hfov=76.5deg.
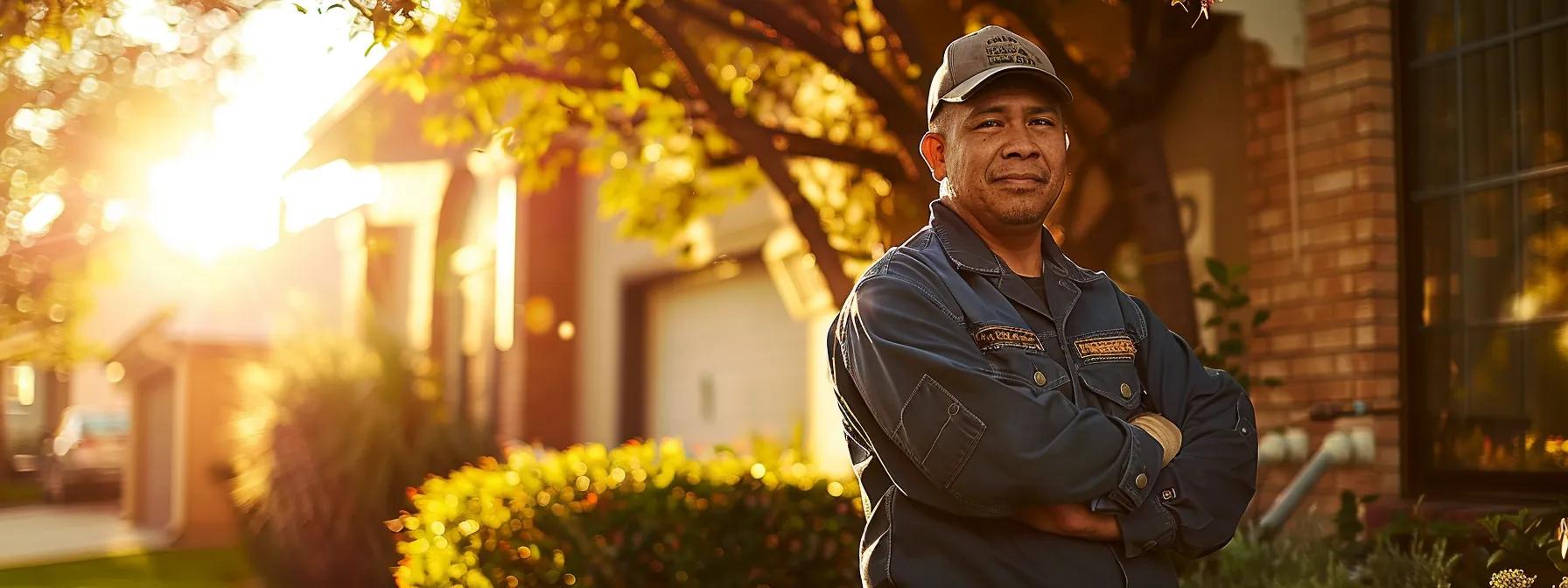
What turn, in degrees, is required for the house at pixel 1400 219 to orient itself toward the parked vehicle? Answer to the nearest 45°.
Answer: approximately 90° to its right

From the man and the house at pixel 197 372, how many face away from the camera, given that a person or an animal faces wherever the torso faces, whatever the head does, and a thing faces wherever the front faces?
0

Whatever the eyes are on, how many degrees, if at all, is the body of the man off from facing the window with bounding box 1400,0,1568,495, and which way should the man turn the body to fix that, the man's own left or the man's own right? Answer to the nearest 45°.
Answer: approximately 90° to the man's own left

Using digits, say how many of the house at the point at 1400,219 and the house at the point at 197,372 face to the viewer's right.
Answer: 0

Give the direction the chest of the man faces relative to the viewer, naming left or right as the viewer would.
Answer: facing the viewer and to the right of the viewer

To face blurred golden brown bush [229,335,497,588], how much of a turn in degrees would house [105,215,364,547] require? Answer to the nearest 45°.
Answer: approximately 45° to its left

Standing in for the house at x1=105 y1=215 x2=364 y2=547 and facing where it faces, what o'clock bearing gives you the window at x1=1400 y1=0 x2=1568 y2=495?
The window is roughly at 10 o'clock from the house.

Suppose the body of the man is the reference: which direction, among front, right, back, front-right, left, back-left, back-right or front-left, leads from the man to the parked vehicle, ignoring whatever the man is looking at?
back

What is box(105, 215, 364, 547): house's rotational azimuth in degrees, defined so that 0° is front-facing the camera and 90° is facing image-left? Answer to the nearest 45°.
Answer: approximately 45°

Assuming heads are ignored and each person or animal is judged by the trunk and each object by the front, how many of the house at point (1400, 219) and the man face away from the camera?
0

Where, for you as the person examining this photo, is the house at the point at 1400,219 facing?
facing the viewer and to the left of the viewer
